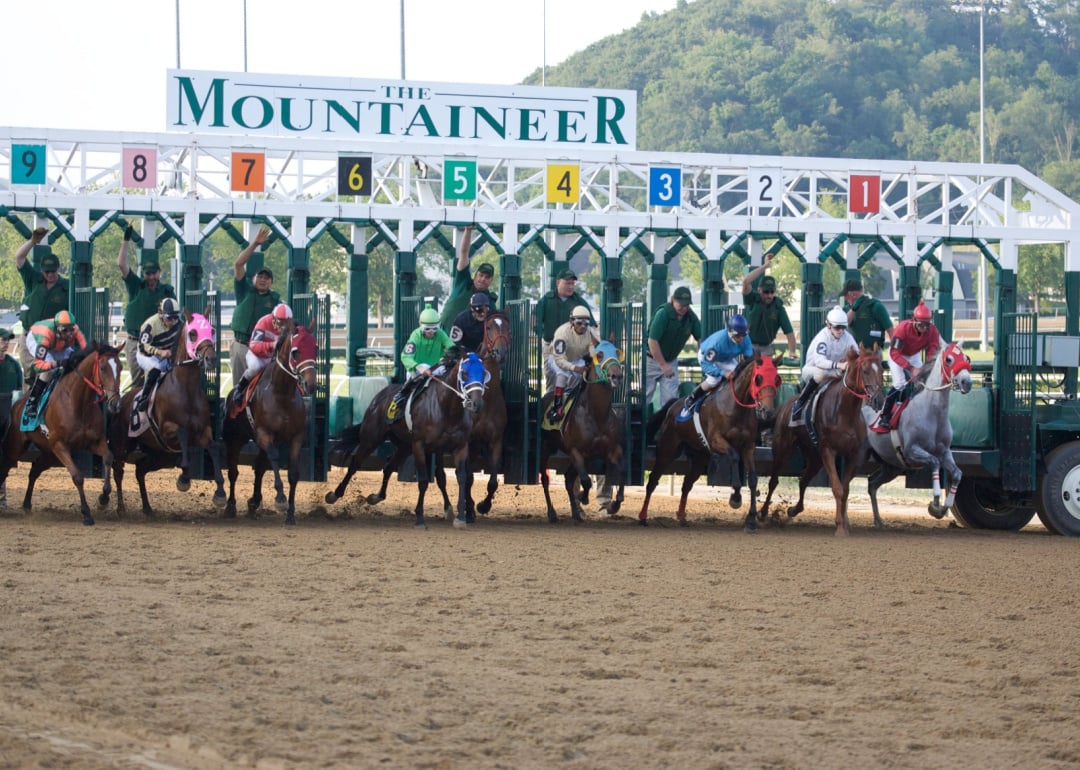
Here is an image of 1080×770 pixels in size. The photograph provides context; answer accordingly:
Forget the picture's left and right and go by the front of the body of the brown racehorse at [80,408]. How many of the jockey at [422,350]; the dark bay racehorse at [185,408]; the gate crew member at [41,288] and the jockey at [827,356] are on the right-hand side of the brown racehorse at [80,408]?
0

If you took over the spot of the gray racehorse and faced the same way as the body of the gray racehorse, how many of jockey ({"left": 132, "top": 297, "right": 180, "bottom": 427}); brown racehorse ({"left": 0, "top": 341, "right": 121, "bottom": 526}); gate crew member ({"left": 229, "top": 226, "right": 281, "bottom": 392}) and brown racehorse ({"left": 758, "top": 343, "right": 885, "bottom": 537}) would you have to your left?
0

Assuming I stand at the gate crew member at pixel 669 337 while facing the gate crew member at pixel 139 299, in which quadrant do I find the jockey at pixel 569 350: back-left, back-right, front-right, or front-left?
front-left

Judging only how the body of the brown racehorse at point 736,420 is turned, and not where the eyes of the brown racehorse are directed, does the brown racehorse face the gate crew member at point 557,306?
no

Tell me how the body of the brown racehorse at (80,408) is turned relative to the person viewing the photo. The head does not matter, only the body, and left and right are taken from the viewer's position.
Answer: facing the viewer and to the right of the viewer

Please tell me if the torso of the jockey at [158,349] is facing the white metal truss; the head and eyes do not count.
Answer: no

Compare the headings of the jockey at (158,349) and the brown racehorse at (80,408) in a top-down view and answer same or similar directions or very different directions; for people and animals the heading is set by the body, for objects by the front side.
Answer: same or similar directions

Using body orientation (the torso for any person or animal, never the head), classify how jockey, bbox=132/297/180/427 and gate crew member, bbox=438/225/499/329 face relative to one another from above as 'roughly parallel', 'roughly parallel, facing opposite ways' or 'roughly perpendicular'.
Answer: roughly parallel

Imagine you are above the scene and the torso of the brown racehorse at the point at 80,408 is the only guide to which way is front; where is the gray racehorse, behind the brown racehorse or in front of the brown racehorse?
in front

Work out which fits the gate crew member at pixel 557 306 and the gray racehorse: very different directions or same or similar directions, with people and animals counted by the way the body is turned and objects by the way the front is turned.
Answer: same or similar directions

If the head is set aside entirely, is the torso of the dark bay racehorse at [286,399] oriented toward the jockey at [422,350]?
no

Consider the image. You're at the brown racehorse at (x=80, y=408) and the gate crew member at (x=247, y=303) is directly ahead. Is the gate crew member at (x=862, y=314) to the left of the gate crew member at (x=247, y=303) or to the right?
right

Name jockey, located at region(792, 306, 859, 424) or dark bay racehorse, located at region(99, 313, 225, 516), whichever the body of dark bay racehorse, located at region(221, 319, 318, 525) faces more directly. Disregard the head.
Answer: the jockey

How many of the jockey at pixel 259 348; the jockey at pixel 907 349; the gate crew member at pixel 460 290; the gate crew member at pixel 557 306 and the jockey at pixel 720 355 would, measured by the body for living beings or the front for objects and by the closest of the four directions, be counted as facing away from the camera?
0

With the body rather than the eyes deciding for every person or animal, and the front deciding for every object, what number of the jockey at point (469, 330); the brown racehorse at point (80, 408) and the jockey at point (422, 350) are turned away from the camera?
0

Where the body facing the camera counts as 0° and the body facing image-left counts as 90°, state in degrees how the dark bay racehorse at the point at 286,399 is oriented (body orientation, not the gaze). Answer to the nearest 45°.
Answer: approximately 315°

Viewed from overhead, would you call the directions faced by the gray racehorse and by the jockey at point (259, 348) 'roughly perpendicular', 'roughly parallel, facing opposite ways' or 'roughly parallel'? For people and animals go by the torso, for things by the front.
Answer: roughly parallel

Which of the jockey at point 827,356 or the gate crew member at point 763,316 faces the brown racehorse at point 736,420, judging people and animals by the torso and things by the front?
the gate crew member

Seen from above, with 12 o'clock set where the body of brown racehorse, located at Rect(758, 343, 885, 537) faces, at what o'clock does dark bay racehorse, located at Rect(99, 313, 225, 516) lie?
The dark bay racehorse is roughly at 4 o'clock from the brown racehorse.
